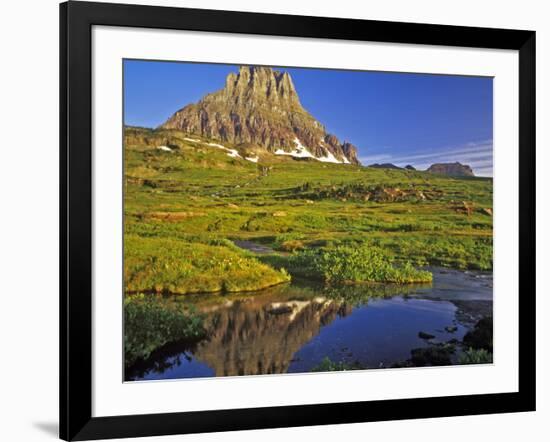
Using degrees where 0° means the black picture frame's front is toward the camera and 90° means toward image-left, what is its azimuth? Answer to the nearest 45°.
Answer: approximately 315°
